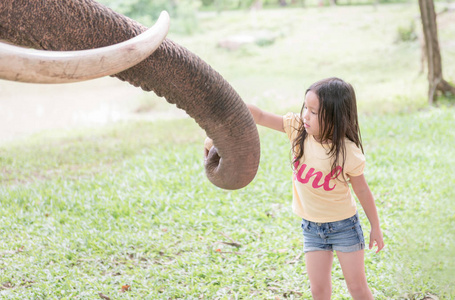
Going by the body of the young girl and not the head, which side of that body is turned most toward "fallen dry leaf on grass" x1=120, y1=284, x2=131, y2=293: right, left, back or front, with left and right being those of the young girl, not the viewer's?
right

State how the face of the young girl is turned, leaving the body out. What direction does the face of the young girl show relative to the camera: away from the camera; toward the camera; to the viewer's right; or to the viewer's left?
to the viewer's left
